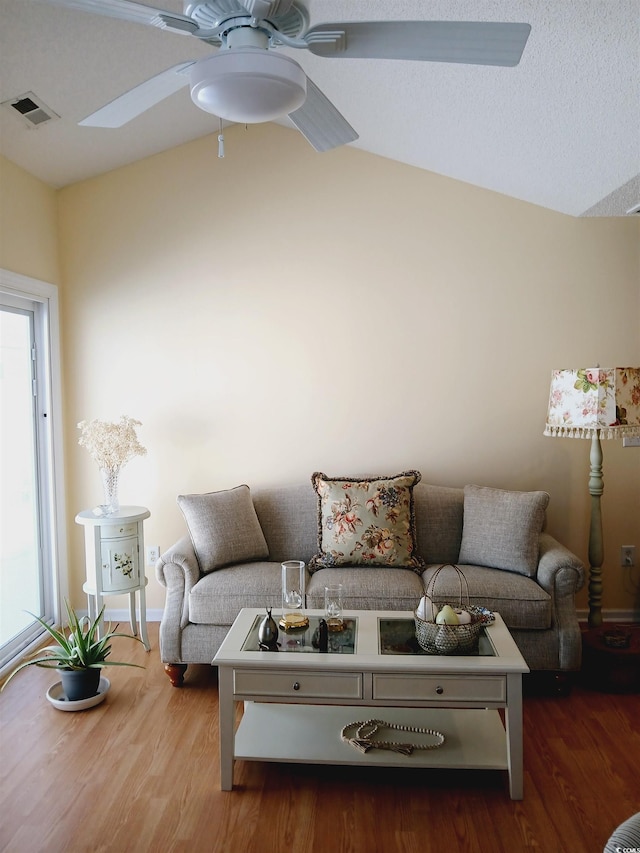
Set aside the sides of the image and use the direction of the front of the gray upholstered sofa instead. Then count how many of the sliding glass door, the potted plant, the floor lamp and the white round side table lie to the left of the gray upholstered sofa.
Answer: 1

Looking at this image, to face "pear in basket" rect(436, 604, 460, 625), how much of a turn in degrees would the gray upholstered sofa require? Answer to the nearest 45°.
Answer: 0° — it already faces it

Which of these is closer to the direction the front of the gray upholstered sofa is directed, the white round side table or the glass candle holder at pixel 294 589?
the glass candle holder

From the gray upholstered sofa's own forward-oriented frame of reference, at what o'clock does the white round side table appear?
The white round side table is roughly at 3 o'clock from the gray upholstered sofa.

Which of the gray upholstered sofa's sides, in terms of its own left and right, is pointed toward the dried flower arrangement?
right

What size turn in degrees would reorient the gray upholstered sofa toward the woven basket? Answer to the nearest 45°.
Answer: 0° — it already faces it

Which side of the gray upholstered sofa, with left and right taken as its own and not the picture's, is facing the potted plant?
right

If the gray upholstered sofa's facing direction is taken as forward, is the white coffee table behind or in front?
in front

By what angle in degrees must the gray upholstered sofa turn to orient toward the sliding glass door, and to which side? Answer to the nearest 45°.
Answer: approximately 90° to its right

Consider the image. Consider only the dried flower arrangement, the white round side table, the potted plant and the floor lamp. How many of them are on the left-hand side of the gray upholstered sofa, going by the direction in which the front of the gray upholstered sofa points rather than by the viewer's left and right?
1

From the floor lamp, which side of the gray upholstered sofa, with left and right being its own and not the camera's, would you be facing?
left

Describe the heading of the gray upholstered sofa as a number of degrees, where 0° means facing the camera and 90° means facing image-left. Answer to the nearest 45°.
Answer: approximately 0°

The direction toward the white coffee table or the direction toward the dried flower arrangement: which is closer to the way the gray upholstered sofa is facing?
the white coffee table
